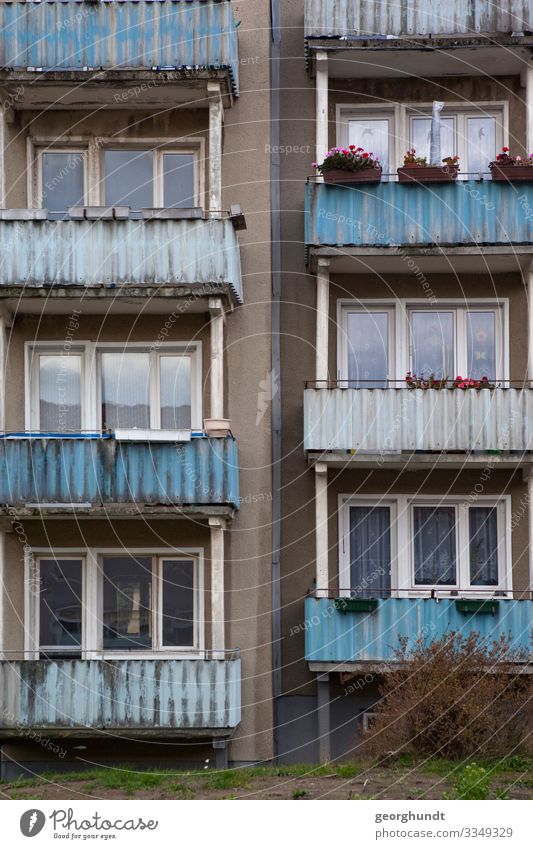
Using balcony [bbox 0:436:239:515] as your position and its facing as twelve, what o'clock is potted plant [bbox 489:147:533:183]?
The potted plant is roughly at 9 o'clock from the balcony.

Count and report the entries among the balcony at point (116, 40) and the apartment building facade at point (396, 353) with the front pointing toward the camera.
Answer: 2

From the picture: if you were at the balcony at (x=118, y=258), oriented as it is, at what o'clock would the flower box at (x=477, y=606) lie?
The flower box is roughly at 9 o'clock from the balcony.

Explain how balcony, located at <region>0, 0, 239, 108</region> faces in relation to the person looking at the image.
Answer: facing the viewer

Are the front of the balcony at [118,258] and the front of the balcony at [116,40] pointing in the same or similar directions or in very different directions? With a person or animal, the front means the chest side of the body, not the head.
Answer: same or similar directions

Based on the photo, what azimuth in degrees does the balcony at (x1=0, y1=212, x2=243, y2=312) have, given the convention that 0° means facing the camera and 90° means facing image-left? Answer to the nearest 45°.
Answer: approximately 0°

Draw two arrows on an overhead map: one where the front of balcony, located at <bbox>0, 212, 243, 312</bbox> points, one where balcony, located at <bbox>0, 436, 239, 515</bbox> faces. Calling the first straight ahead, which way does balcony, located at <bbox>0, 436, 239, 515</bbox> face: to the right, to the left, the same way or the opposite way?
the same way

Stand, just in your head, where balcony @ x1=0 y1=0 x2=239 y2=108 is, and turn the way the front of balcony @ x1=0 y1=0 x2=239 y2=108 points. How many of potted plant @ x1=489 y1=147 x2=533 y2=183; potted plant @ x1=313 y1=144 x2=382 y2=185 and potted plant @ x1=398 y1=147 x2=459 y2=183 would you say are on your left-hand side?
3

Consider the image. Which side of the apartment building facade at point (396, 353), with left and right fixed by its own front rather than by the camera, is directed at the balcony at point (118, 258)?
right

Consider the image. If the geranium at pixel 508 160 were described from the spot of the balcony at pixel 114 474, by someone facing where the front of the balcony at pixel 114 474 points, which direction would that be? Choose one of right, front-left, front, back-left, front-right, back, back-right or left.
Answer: left

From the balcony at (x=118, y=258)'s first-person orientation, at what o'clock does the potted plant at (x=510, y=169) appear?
The potted plant is roughly at 9 o'clock from the balcony.

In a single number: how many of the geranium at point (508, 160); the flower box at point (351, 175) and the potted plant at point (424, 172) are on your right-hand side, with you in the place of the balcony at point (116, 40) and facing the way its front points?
0

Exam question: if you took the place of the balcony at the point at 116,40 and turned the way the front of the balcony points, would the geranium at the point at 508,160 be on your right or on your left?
on your left

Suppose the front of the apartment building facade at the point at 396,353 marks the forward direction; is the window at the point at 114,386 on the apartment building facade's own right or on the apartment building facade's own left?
on the apartment building facade's own right

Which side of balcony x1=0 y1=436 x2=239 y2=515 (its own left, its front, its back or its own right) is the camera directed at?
front

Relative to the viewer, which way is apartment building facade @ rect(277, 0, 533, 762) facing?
toward the camera
